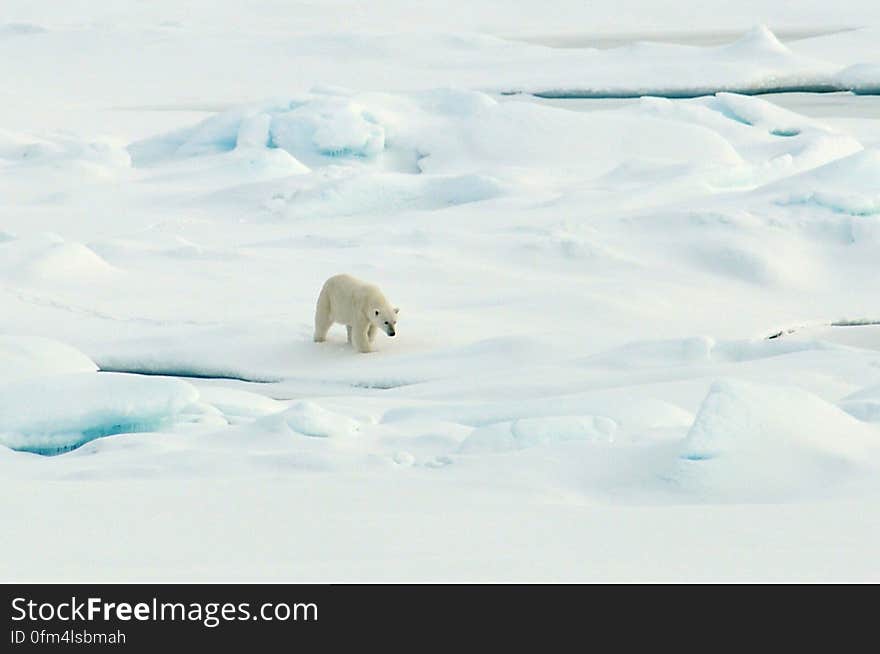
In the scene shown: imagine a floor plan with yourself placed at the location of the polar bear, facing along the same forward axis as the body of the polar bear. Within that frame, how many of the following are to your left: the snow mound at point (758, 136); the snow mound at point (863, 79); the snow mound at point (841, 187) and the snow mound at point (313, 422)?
3

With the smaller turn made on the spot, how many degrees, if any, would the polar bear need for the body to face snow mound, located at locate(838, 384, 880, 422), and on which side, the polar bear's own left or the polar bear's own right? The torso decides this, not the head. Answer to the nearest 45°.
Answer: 0° — it already faces it

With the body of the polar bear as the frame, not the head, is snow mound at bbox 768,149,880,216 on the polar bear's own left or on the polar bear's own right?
on the polar bear's own left

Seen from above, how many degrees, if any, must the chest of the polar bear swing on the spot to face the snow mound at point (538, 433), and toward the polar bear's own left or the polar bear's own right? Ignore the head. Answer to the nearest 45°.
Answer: approximately 45° to the polar bear's own right

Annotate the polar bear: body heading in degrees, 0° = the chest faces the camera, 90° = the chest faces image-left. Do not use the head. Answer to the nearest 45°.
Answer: approximately 315°

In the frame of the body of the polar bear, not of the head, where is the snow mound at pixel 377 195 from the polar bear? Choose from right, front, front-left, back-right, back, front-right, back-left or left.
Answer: back-left

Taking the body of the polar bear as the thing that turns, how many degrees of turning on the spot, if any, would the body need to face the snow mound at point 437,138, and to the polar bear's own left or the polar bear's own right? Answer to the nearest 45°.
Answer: approximately 135° to the polar bear's own left

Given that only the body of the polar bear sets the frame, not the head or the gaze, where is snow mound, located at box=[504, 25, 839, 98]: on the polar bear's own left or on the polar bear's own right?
on the polar bear's own left

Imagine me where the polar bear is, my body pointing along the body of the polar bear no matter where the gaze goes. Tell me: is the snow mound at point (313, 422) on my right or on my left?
on my right

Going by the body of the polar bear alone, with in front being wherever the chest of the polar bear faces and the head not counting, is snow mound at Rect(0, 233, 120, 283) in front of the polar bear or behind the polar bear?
behind

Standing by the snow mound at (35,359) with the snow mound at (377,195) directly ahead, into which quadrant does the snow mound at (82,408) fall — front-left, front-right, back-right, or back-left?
back-right
